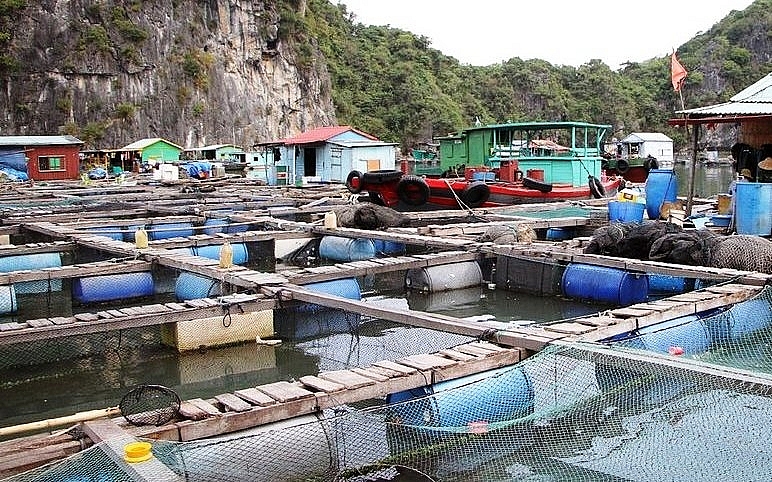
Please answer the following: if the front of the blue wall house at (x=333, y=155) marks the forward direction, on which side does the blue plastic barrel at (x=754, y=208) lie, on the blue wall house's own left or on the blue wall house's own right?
on the blue wall house's own left

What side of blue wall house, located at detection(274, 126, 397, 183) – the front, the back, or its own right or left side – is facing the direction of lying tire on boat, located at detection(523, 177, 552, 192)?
left

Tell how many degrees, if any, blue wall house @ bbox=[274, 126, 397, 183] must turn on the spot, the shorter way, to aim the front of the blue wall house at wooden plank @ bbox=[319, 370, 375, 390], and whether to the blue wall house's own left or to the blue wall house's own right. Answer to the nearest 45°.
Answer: approximately 45° to the blue wall house's own left

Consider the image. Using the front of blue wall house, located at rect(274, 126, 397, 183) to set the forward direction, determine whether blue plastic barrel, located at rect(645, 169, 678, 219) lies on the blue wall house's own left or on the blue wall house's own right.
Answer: on the blue wall house's own left

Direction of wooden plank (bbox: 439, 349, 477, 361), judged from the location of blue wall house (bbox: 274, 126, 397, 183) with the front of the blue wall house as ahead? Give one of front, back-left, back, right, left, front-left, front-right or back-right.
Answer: front-left

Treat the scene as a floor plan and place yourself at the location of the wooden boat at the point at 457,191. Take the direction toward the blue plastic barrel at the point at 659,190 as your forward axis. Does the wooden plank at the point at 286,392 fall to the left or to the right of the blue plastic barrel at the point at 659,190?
right

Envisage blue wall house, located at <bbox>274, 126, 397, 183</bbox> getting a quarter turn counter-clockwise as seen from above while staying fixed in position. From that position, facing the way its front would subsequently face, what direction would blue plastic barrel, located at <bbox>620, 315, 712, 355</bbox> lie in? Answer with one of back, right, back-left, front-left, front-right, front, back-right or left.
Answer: front-right

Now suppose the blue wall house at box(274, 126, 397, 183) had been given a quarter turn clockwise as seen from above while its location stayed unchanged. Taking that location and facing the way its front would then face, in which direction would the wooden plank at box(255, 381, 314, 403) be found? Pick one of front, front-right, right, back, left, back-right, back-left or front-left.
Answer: back-left

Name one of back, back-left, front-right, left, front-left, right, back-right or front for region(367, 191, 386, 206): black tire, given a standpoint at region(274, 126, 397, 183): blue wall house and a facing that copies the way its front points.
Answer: front-left

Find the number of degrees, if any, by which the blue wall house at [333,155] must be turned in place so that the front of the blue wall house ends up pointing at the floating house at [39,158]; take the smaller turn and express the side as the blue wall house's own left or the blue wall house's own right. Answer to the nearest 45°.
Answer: approximately 90° to the blue wall house's own right

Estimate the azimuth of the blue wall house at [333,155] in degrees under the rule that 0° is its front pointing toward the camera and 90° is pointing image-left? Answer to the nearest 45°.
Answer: approximately 45°

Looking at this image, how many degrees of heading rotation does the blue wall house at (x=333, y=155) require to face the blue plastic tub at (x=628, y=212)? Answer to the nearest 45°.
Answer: approximately 45° to its left
